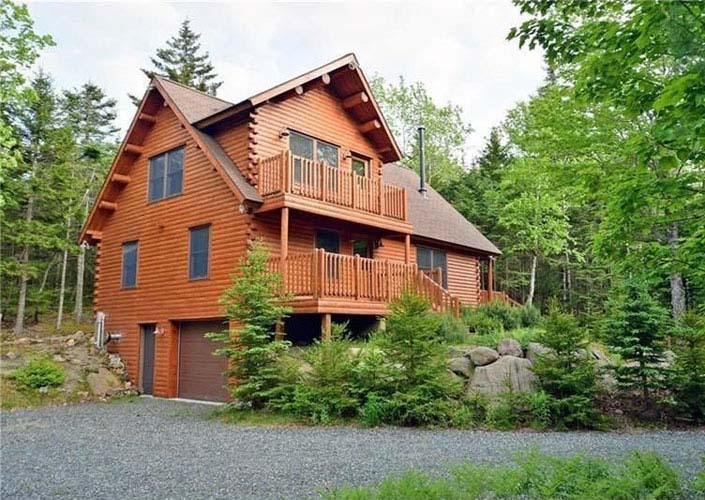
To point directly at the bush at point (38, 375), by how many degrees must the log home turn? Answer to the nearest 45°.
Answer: approximately 135° to its right

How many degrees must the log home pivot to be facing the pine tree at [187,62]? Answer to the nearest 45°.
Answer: approximately 135° to its left

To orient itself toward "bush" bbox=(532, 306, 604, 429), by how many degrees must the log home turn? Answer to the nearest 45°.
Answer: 0° — it already faces it

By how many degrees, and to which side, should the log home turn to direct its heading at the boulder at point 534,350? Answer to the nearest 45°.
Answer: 0° — it already faces it

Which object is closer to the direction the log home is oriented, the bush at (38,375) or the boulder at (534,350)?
the boulder

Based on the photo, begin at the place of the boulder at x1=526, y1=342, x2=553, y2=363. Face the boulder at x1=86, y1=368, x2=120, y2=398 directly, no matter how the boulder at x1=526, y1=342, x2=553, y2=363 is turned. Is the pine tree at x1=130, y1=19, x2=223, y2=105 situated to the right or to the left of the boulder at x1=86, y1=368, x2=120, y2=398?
right

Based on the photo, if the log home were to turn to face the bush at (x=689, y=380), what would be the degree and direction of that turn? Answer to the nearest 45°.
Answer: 0° — it already faces it

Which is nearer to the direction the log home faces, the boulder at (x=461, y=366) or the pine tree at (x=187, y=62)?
the boulder

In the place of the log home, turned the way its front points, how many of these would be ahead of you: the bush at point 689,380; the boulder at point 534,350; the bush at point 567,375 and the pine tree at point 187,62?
3

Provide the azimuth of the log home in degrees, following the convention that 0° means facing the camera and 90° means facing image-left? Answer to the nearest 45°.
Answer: approximately 315°

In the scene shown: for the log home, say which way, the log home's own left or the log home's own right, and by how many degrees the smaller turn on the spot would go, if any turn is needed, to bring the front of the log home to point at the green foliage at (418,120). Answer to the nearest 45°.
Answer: approximately 90° to the log home's own left

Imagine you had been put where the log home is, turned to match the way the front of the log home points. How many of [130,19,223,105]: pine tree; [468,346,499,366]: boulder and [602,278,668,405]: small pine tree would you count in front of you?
2
